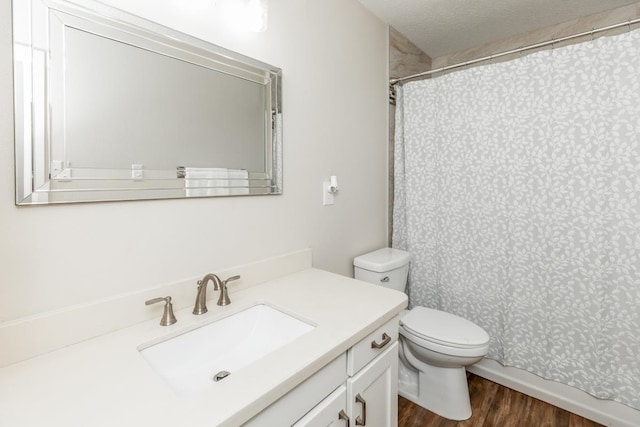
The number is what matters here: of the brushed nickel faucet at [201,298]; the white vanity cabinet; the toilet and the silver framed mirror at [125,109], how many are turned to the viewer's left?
0

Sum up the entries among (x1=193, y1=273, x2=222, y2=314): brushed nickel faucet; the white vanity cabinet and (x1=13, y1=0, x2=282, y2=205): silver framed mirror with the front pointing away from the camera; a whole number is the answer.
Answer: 0

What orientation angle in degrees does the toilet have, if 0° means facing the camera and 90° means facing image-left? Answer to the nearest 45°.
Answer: approximately 315°

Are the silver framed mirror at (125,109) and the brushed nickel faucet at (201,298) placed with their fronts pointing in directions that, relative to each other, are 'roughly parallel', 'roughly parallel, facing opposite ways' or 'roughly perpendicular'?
roughly parallel

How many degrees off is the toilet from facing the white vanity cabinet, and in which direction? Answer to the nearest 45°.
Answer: approximately 45° to its right

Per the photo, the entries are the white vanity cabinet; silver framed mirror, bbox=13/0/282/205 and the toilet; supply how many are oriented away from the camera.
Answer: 0

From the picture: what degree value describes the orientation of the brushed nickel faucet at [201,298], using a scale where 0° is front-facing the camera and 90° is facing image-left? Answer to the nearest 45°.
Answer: approximately 315°

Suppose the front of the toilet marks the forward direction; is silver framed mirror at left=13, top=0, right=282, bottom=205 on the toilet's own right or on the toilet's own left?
on the toilet's own right

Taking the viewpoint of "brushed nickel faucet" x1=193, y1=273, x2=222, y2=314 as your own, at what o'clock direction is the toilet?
The toilet is roughly at 10 o'clock from the brushed nickel faucet.

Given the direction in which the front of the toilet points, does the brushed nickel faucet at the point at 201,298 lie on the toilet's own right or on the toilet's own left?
on the toilet's own right

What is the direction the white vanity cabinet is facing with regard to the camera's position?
facing the viewer and to the right of the viewer

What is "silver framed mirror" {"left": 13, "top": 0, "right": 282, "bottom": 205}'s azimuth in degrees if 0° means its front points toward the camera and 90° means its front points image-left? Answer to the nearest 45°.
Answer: approximately 315°

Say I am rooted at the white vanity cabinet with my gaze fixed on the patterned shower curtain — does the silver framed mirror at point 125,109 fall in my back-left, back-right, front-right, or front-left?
back-left
